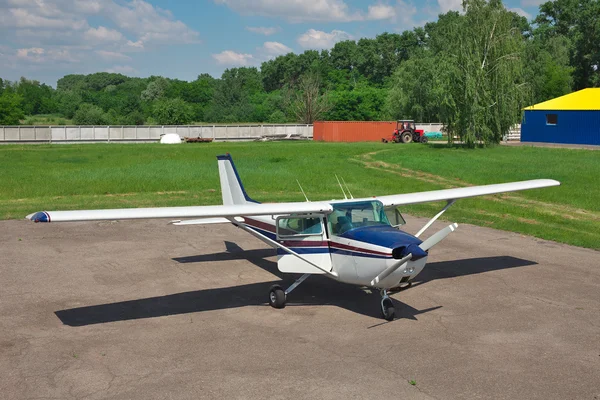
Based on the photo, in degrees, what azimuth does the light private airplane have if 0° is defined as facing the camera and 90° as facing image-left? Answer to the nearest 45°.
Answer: approximately 315°

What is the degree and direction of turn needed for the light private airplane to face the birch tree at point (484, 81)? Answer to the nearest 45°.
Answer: approximately 135° to its left
